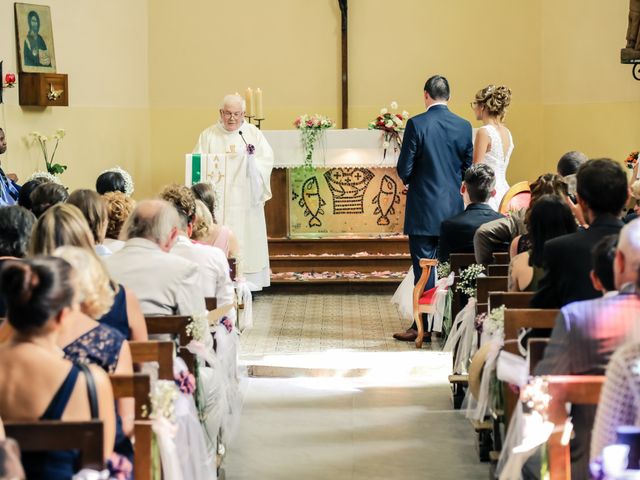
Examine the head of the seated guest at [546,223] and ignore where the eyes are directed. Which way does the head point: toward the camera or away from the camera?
away from the camera

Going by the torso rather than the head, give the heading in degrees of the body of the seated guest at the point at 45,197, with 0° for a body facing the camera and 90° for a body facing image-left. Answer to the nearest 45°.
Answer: approximately 225°

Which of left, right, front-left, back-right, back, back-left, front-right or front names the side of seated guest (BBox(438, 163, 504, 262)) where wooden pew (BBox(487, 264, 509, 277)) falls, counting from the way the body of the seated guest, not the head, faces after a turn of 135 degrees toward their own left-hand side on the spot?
front-left

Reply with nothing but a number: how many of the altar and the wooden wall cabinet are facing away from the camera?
0

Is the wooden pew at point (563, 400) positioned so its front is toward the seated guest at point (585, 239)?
yes

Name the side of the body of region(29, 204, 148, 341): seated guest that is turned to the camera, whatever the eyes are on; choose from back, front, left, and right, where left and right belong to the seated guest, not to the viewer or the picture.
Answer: back

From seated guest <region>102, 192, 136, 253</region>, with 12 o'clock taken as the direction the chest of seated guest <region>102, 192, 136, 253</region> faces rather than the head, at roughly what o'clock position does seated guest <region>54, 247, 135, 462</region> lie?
seated guest <region>54, 247, 135, 462</region> is roughly at 6 o'clock from seated guest <region>102, 192, 136, 253</region>.

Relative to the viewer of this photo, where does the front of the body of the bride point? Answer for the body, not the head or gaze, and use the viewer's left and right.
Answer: facing away from the viewer and to the left of the viewer

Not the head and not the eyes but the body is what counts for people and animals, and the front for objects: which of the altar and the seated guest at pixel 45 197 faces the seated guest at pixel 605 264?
the altar

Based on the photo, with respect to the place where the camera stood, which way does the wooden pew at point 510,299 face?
facing away from the viewer

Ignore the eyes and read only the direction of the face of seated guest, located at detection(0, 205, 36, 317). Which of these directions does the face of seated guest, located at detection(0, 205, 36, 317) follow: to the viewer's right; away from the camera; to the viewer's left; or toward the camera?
away from the camera

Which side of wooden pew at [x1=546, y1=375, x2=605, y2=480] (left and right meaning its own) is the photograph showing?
back

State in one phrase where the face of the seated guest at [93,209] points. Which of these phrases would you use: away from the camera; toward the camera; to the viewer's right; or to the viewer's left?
away from the camera

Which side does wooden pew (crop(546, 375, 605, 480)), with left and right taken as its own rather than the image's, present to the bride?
front

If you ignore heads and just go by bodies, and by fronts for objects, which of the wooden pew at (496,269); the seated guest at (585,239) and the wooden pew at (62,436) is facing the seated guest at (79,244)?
the wooden pew at (62,436)
